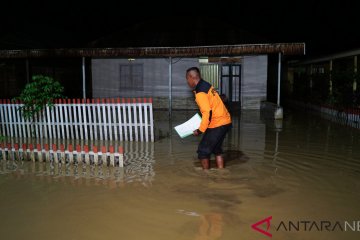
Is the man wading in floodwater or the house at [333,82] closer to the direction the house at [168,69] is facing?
the man wading in floodwater

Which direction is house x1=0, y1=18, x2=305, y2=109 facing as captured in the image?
toward the camera

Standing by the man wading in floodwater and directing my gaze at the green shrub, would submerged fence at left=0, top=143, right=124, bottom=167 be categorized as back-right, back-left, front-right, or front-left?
front-left

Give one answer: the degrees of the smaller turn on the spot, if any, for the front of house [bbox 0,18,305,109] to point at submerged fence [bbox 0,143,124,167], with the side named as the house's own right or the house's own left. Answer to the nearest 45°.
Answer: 0° — it already faces it

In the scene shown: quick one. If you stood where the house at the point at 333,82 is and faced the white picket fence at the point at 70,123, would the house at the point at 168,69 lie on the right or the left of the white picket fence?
right

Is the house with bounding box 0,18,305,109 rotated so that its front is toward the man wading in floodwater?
yes

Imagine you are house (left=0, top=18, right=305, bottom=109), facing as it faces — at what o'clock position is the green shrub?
The green shrub is roughly at 1 o'clock from the house.

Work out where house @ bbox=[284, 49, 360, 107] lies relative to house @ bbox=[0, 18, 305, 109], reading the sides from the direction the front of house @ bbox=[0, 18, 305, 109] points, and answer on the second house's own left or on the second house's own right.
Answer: on the second house's own left

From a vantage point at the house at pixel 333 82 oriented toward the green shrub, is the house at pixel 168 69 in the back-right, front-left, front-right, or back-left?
front-right

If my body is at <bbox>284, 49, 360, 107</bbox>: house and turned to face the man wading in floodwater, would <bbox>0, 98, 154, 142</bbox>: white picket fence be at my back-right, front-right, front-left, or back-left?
front-right

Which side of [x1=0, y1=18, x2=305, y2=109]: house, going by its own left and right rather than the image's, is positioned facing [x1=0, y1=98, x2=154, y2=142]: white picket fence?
front
